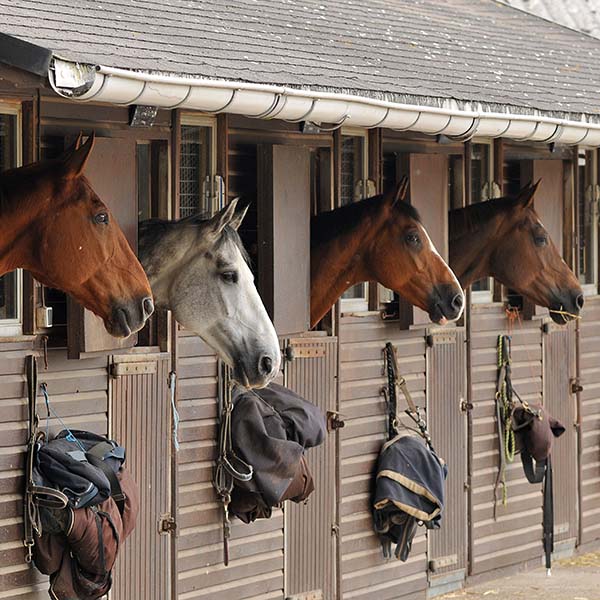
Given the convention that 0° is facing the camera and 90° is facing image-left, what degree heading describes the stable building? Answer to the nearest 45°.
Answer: approximately 315°

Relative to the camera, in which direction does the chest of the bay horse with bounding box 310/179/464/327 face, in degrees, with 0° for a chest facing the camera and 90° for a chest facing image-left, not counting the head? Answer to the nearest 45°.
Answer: approximately 270°
